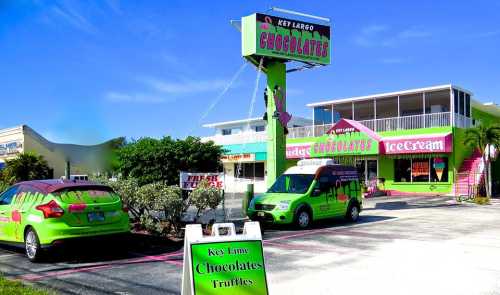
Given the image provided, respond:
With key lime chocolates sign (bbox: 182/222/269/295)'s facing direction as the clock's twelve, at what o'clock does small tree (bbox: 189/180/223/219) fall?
The small tree is roughly at 6 o'clock from the key lime chocolates sign.

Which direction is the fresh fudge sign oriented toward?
toward the camera

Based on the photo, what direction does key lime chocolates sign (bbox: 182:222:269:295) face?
toward the camera

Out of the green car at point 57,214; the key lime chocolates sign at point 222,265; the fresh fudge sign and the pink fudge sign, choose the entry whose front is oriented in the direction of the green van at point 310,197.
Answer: the pink fudge sign

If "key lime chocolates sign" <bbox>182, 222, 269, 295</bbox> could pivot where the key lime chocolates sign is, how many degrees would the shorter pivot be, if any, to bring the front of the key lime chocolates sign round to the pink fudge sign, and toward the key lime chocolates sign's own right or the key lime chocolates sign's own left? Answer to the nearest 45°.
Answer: approximately 180°

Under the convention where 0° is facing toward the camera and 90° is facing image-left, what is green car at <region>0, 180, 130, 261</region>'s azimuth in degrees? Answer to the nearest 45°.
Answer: approximately 135°

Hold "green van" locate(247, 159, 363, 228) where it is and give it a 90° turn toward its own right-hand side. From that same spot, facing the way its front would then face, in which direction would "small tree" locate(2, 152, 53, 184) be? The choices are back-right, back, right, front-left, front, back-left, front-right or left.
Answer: front

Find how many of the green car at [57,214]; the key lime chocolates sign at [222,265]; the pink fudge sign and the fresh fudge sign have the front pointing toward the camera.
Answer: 3

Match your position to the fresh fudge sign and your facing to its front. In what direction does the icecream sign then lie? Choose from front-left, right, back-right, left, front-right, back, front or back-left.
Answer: back-left

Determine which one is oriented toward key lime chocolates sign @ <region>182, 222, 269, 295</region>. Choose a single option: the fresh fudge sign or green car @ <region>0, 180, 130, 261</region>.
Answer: the fresh fudge sign
